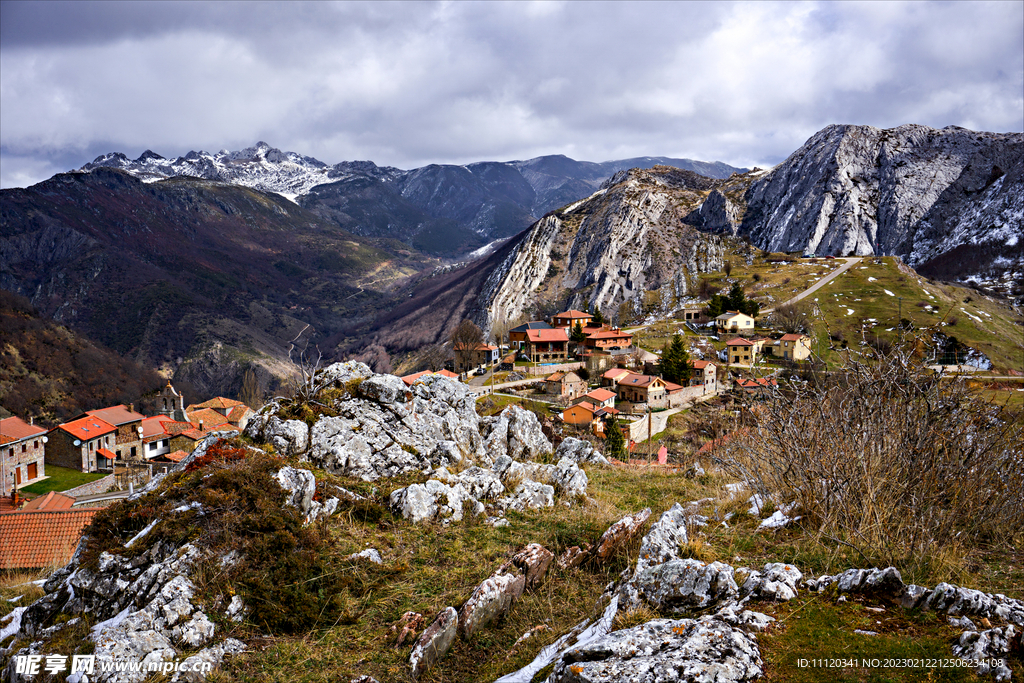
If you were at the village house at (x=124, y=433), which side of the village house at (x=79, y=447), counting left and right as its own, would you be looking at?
left

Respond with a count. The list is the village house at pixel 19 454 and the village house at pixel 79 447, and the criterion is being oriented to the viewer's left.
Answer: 0

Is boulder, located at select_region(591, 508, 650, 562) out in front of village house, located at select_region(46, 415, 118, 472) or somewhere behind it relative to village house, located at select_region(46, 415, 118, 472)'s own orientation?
in front

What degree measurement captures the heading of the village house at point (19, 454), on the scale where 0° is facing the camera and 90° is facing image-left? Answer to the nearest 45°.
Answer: approximately 315°

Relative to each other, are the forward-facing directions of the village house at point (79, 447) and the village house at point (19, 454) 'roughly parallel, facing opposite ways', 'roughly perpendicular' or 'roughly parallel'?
roughly parallel

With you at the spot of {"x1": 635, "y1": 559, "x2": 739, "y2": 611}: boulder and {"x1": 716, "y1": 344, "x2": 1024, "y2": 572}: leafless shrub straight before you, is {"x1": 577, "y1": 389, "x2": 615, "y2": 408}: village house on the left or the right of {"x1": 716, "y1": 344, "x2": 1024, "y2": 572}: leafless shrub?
left

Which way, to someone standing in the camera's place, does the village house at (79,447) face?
facing the viewer and to the right of the viewer

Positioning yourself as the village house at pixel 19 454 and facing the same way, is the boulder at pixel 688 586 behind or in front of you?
in front
